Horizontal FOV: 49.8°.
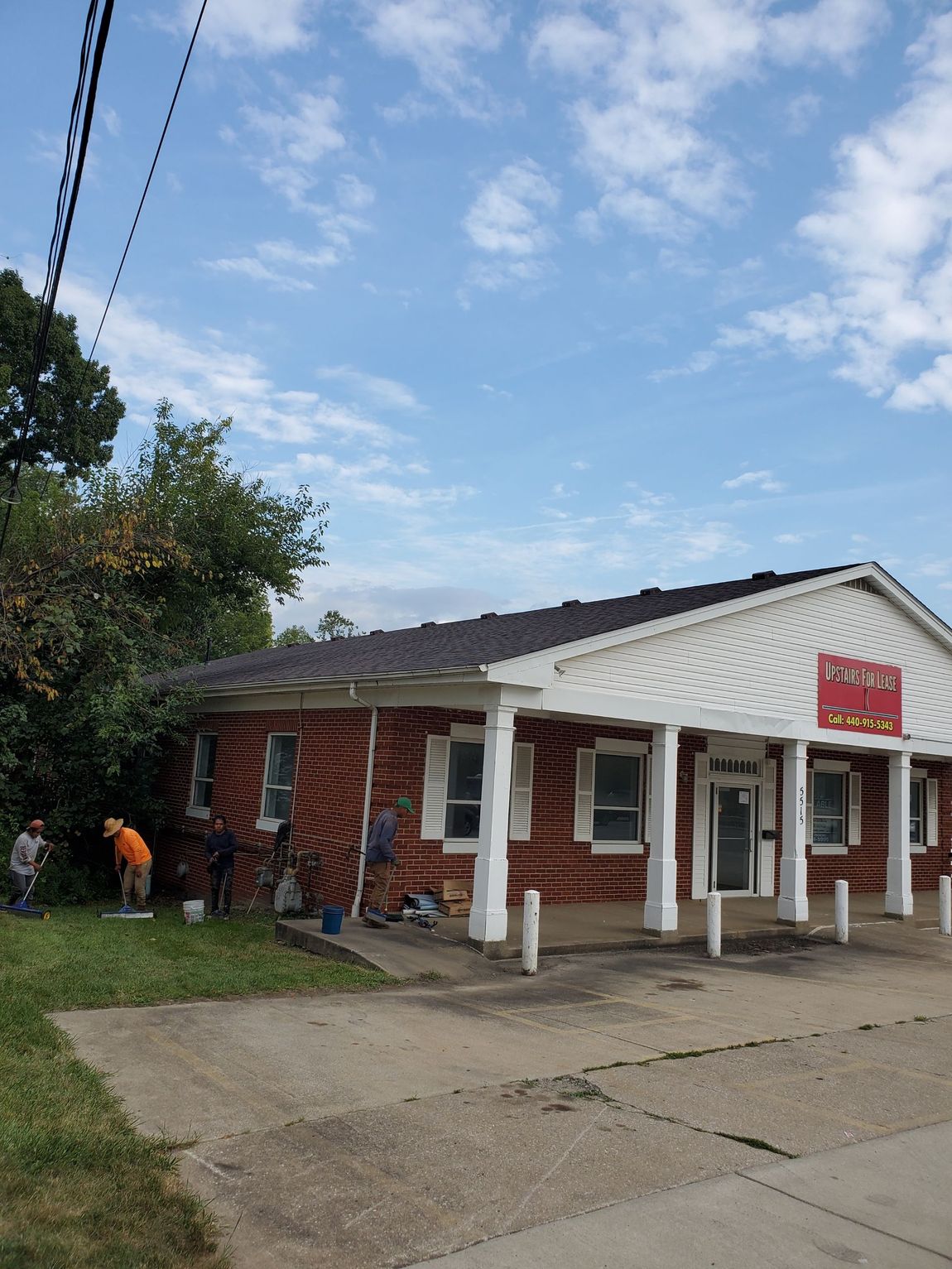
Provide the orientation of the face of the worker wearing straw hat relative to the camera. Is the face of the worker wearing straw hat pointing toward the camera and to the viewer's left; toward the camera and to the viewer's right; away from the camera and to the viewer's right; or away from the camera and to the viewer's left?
toward the camera and to the viewer's left

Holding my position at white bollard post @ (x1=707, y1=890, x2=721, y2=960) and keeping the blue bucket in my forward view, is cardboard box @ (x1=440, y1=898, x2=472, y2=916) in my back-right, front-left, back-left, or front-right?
front-right

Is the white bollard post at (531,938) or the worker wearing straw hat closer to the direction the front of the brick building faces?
the white bollard post

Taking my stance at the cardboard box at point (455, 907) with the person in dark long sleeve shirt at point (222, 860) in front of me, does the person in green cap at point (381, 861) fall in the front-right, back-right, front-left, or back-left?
front-left

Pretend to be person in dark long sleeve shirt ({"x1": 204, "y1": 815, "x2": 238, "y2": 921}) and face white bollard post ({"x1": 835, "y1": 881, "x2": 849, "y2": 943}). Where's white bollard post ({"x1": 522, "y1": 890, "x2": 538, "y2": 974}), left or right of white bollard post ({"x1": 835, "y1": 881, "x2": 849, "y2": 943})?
right

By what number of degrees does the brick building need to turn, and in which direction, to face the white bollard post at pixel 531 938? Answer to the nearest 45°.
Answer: approximately 45° to its right

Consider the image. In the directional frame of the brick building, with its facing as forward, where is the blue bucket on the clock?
The blue bucket is roughly at 3 o'clock from the brick building.

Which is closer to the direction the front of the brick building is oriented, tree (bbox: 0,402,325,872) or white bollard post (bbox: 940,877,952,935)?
the white bollard post

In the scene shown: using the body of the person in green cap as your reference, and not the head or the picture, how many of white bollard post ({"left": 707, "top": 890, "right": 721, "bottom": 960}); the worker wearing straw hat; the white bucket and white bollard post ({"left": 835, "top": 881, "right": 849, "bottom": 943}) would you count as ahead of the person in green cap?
2

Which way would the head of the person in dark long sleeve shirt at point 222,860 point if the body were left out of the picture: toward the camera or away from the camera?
toward the camera
